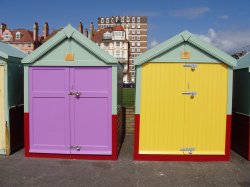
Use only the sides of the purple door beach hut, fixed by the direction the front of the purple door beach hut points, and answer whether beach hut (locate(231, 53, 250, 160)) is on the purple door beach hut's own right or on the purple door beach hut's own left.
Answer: on the purple door beach hut's own left

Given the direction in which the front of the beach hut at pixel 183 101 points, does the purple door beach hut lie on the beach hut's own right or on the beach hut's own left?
on the beach hut's own right

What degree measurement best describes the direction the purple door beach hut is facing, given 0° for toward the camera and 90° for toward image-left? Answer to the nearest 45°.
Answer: approximately 0°

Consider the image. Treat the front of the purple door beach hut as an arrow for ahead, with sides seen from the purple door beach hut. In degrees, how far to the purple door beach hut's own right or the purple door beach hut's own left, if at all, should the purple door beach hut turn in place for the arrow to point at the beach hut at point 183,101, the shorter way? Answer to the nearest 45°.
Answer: approximately 90° to the purple door beach hut's own left

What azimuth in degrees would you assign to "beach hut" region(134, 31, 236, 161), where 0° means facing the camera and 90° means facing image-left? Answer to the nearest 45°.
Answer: approximately 0°

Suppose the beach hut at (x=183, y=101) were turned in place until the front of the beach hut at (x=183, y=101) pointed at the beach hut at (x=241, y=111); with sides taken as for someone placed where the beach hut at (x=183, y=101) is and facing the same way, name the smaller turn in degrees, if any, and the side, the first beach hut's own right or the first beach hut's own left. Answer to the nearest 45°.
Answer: approximately 135° to the first beach hut's own left

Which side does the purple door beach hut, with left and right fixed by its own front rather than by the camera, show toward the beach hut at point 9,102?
right

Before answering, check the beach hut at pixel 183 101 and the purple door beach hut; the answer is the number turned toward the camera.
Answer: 2

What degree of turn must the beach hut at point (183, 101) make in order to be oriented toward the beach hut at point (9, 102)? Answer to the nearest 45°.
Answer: approximately 90° to its right
